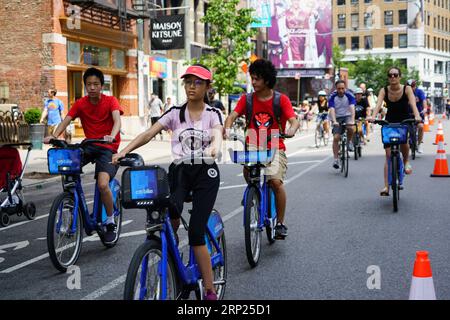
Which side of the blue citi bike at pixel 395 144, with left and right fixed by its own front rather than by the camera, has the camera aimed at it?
front

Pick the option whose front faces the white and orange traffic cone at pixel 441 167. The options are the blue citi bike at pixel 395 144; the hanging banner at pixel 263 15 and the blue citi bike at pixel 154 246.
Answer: the hanging banner

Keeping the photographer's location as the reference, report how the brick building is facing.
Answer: facing the viewer and to the right of the viewer

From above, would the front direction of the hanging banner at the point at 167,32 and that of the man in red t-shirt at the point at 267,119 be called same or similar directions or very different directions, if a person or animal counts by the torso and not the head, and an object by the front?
same or similar directions

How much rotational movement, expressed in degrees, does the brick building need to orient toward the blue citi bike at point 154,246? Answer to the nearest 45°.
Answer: approximately 45° to its right

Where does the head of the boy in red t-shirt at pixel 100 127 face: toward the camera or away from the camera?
toward the camera

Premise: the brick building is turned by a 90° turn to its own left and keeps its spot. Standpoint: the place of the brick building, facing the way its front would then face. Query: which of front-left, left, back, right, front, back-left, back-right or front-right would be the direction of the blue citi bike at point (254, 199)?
back-right

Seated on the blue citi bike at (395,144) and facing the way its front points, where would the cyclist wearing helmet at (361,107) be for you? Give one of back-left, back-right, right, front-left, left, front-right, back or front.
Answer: back

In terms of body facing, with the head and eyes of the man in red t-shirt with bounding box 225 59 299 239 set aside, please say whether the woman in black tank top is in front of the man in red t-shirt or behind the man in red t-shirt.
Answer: behind

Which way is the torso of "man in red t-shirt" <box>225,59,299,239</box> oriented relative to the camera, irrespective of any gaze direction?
toward the camera

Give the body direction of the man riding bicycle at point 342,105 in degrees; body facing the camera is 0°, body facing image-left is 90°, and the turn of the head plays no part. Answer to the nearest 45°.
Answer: approximately 0°

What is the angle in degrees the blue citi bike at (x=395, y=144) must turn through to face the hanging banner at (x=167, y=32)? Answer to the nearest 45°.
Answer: approximately 135° to its right

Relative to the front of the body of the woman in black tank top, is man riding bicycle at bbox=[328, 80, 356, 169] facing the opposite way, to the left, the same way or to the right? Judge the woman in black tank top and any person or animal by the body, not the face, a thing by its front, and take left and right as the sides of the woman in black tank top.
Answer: the same way

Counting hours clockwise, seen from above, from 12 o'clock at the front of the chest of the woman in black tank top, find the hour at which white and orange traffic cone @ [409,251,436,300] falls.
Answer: The white and orange traffic cone is roughly at 12 o'clock from the woman in black tank top.

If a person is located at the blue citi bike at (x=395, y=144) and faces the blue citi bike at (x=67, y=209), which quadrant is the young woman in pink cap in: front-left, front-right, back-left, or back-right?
front-left

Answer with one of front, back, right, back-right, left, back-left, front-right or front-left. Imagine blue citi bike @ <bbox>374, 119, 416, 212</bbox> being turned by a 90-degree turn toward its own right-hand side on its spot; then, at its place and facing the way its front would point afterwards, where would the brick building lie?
front-right

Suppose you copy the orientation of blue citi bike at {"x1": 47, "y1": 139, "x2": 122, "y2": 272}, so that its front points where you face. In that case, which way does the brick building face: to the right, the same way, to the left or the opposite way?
to the left

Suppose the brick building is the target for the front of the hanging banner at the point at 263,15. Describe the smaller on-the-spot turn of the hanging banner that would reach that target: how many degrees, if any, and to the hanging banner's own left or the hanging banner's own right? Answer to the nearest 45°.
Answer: approximately 45° to the hanging banner's own right

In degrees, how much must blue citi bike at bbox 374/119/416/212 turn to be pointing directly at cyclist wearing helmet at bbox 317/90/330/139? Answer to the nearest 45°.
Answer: approximately 180°

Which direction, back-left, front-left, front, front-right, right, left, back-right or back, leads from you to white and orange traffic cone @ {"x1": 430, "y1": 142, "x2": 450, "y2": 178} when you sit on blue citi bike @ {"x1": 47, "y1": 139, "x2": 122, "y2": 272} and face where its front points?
back
